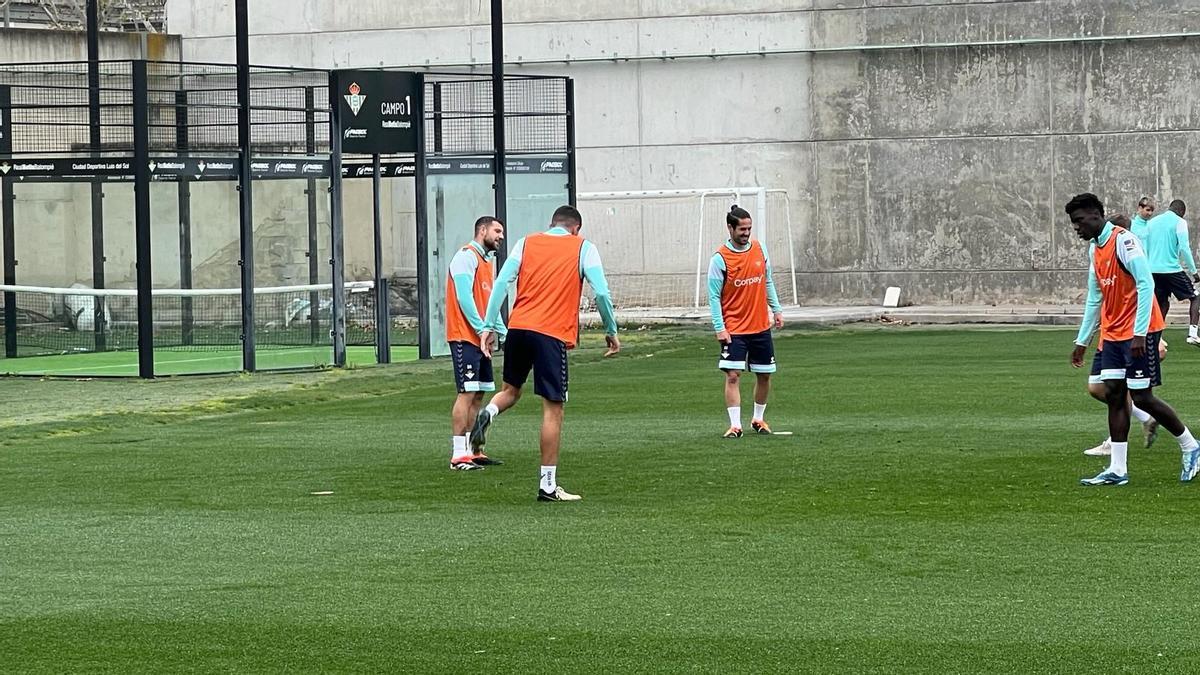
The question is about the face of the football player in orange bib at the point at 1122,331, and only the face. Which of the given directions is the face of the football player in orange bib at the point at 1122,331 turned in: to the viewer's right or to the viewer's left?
to the viewer's left

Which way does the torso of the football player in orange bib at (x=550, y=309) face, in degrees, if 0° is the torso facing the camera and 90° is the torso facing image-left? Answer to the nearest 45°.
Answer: approximately 225°

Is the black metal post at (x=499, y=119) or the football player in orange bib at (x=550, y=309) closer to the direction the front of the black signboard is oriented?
the football player in orange bib

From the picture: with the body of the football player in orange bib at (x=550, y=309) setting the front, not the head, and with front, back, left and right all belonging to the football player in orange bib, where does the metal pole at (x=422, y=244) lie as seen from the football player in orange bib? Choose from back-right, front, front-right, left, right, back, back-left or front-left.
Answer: front-left

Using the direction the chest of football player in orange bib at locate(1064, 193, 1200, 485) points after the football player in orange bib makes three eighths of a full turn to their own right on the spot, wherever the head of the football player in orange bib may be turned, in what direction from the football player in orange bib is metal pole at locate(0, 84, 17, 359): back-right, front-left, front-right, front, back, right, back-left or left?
front-left

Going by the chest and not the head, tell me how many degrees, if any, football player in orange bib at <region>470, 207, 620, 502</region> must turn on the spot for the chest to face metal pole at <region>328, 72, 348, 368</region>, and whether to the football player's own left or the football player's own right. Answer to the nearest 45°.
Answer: approximately 45° to the football player's own left

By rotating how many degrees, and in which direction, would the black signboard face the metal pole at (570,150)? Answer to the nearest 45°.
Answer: approximately 135° to its left

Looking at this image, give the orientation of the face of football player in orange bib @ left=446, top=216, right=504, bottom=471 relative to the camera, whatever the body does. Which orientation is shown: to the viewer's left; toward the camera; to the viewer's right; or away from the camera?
to the viewer's right

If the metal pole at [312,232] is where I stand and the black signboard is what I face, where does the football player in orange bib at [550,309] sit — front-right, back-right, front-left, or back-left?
front-right

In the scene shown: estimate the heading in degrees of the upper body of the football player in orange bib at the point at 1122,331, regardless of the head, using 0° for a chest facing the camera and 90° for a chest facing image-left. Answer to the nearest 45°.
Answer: approximately 45°

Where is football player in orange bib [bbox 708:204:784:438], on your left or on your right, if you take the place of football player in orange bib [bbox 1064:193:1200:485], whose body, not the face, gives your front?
on your right

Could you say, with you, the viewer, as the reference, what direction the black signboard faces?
facing the viewer

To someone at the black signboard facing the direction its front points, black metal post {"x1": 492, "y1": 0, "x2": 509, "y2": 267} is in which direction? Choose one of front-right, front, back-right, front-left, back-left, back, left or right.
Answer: back-left

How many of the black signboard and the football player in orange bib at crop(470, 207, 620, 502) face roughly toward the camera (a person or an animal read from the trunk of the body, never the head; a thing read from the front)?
1

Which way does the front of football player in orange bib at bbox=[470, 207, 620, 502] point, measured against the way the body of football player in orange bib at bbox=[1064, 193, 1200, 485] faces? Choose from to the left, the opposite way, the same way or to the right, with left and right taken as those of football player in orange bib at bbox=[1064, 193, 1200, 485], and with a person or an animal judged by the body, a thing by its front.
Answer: the opposite way

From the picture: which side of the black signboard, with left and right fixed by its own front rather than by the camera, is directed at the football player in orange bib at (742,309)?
front

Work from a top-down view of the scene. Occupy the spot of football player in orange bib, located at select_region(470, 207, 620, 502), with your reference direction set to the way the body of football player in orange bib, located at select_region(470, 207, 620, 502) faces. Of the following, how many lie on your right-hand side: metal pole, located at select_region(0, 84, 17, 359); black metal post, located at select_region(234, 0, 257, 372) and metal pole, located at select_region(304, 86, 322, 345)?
0

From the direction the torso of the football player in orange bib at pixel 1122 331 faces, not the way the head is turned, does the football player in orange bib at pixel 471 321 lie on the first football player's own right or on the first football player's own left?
on the first football player's own right
